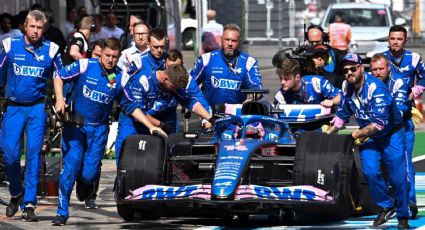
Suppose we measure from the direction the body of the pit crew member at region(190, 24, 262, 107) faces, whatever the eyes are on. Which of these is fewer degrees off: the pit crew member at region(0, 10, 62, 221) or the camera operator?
the pit crew member

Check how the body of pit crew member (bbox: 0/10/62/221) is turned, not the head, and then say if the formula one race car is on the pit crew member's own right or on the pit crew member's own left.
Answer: on the pit crew member's own left

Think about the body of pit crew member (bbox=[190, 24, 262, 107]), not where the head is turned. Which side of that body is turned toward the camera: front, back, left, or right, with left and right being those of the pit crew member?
front

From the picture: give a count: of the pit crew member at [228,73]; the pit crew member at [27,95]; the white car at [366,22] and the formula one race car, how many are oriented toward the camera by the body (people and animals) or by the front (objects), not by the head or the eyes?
4

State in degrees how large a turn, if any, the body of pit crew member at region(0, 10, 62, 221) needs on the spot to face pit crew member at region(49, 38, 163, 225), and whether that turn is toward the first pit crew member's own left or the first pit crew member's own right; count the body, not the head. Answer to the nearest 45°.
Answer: approximately 45° to the first pit crew member's own left

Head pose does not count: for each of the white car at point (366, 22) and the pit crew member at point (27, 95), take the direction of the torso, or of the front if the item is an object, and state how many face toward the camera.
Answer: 2

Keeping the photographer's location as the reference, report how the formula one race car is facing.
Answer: facing the viewer

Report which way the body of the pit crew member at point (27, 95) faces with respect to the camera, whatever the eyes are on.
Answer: toward the camera

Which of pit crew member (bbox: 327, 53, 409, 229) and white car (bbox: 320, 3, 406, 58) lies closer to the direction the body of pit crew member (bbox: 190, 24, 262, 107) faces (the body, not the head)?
the pit crew member

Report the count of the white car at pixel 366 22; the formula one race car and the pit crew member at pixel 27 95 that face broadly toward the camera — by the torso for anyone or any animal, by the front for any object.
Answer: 3

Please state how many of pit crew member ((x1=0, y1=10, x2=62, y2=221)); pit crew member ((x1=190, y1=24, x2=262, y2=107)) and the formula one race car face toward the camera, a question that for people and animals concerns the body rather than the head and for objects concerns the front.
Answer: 3

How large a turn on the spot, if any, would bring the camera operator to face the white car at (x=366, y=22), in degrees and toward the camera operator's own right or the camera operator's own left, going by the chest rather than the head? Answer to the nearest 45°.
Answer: approximately 135° to the camera operator's own right

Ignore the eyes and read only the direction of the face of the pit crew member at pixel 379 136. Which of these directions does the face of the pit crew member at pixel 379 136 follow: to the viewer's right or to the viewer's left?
to the viewer's left
